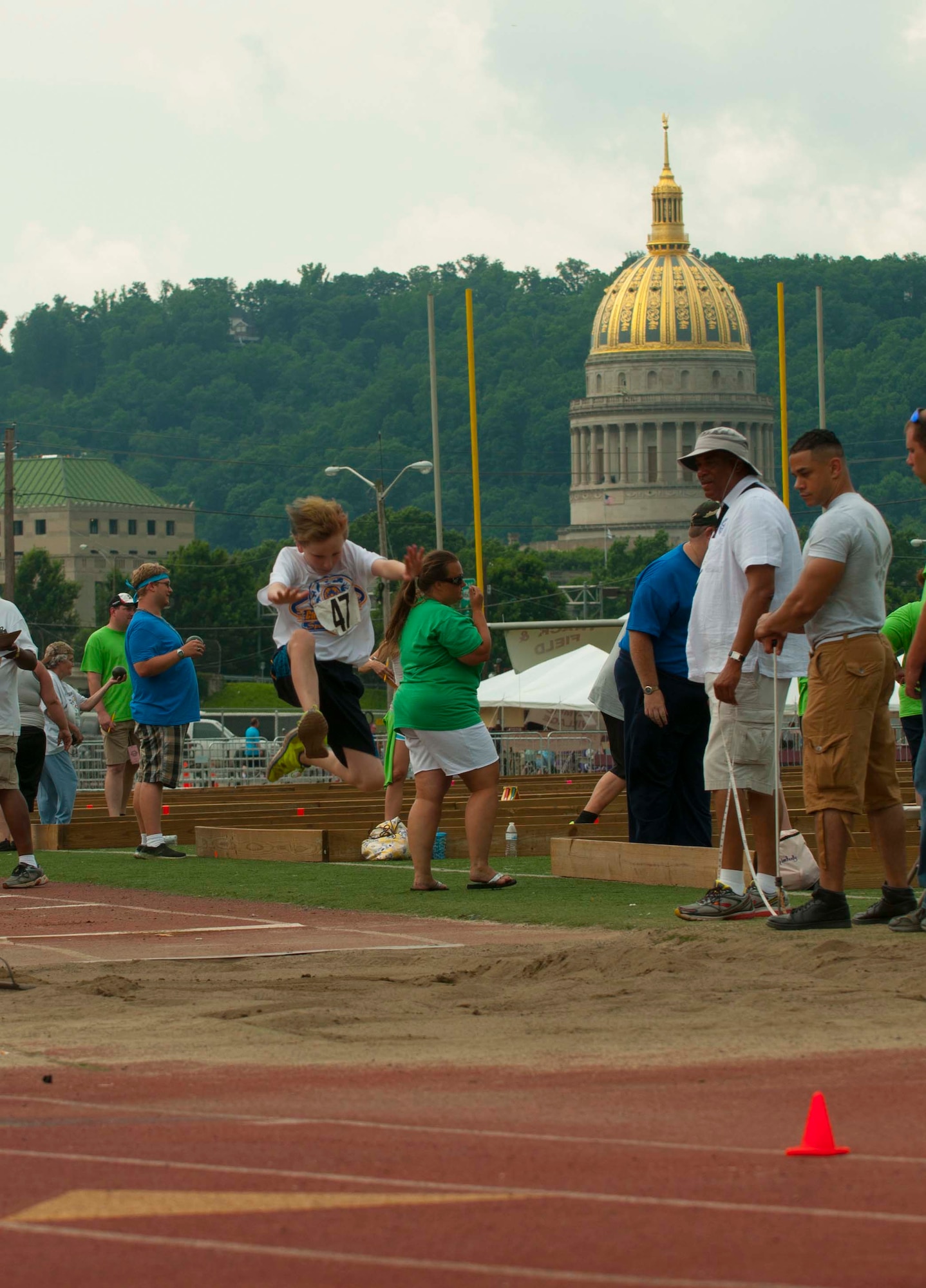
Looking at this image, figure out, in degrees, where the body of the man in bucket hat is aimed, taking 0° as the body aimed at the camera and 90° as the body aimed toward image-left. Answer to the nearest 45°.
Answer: approximately 90°

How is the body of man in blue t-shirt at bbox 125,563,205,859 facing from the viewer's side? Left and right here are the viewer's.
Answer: facing to the right of the viewer

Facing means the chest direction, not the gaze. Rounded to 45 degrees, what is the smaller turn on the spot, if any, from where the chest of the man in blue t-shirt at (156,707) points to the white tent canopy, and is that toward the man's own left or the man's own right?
approximately 90° to the man's own left

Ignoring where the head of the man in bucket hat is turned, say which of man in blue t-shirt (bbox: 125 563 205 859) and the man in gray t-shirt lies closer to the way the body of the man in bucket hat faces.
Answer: the man in blue t-shirt

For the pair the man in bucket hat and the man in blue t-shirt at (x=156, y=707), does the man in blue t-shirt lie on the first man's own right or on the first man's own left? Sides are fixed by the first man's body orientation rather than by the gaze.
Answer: on the first man's own right

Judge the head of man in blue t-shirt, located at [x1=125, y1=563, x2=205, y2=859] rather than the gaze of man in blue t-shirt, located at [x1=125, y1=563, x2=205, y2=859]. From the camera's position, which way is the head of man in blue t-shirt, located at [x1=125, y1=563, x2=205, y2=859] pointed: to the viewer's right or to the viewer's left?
to the viewer's right
